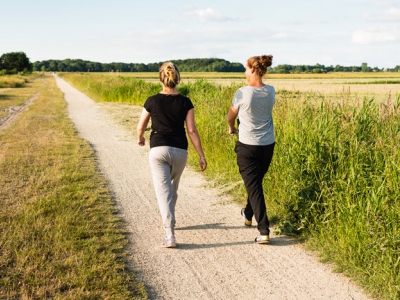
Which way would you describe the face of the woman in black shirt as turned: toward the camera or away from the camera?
away from the camera

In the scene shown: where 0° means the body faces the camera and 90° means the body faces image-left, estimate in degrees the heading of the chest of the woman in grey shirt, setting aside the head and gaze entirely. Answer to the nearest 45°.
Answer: approximately 135°

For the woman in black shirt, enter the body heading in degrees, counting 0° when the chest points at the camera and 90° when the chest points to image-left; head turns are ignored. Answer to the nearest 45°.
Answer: approximately 180°

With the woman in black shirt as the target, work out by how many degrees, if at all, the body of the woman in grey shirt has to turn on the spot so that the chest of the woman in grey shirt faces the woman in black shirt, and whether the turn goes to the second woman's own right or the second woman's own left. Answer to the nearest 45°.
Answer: approximately 45° to the second woman's own left

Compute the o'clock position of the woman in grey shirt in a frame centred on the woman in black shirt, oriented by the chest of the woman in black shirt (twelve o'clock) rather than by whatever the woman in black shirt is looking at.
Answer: The woman in grey shirt is roughly at 3 o'clock from the woman in black shirt.

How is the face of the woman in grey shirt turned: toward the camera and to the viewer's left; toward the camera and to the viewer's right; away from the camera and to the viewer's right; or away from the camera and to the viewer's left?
away from the camera and to the viewer's left
